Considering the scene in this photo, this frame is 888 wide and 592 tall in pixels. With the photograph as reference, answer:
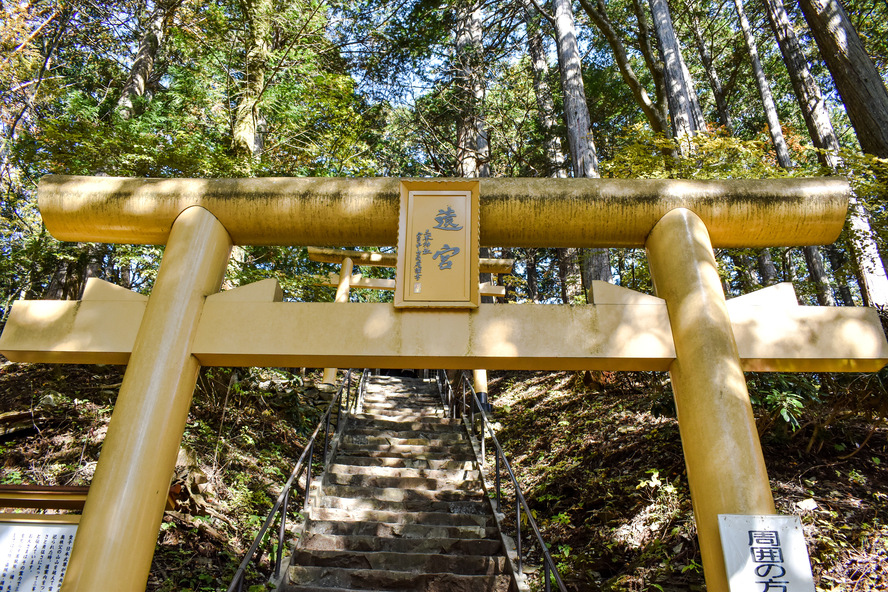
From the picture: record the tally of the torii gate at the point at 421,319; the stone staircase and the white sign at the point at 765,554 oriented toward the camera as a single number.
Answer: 3

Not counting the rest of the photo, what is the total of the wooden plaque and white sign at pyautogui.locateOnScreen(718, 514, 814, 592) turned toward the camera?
2

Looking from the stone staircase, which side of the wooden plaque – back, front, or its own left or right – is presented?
back

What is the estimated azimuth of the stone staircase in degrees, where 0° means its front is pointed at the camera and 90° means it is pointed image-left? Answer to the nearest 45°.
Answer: approximately 0°
